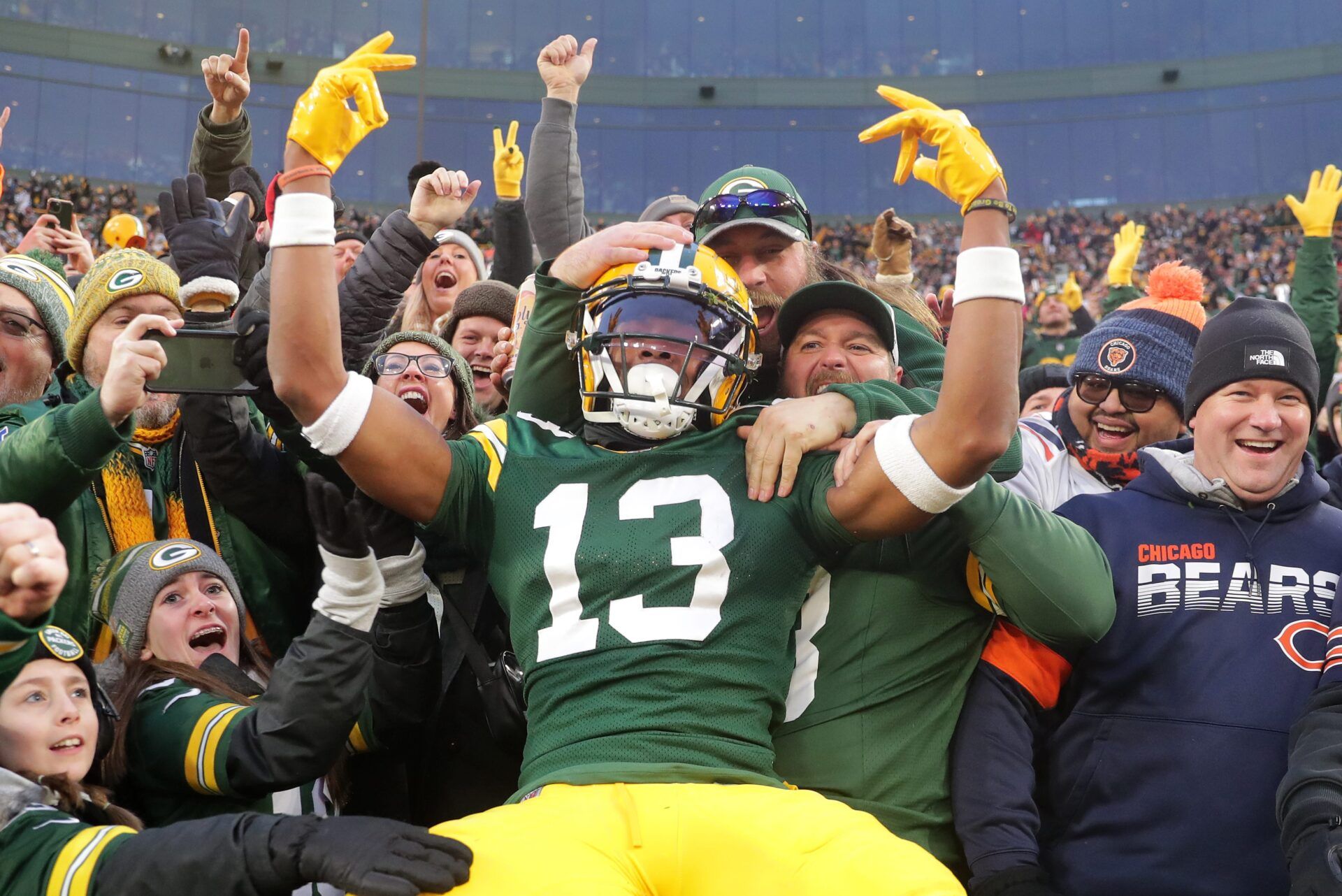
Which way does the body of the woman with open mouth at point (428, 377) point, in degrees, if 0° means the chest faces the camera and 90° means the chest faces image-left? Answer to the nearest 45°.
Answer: approximately 0°

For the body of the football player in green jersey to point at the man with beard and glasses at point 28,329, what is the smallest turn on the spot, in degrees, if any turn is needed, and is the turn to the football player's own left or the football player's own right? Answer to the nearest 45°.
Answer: approximately 135° to the football player's own right

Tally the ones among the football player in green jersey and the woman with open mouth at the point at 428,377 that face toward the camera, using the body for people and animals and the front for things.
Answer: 2

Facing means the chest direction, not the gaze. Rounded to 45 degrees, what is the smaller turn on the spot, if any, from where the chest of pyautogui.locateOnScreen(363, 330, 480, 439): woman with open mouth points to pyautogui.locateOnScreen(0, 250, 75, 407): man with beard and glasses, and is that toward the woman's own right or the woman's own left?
approximately 90° to the woman's own right

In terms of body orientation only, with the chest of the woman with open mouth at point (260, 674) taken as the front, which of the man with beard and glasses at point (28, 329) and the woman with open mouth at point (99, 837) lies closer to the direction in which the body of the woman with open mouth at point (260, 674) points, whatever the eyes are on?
the woman with open mouth

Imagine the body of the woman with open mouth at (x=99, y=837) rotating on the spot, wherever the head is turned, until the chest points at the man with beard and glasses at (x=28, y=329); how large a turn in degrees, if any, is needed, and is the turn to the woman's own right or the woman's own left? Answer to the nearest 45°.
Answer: approximately 135° to the woman's own left
